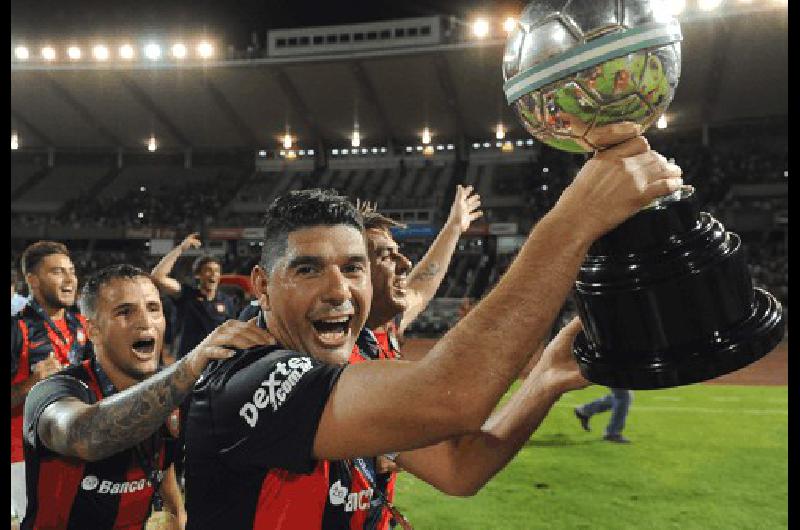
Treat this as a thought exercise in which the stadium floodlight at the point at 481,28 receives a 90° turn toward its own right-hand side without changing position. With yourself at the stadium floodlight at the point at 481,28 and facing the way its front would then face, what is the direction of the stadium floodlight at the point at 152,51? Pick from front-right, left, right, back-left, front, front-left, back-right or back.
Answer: front

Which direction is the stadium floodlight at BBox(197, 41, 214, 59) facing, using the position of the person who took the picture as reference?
facing the viewer

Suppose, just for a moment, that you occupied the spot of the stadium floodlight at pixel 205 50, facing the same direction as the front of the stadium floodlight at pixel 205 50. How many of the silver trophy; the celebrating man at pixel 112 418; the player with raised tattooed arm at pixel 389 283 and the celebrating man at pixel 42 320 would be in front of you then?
4

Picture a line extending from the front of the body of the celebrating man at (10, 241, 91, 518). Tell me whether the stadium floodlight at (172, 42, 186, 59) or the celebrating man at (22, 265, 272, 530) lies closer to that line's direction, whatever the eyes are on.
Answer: the celebrating man

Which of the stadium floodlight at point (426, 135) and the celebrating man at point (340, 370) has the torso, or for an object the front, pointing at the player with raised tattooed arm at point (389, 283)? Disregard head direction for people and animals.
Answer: the stadium floodlight

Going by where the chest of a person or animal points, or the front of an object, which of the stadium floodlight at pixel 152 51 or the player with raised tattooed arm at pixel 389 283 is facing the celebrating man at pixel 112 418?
the stadium floodlight

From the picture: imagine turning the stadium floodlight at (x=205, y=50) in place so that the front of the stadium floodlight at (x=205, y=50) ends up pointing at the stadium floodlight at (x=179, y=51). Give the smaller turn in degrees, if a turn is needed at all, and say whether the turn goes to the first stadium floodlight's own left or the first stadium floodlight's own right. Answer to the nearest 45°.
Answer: approximately 90° to the first stadium floodlight's own right

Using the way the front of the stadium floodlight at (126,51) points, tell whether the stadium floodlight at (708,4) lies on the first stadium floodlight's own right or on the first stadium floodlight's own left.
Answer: on the first stadium floodlight's own left

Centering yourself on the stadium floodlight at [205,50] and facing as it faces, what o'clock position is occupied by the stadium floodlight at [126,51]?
the stadium floodlight at [126,51] is roughly at 4 o'clock from the stadium floodlight at [205,50].

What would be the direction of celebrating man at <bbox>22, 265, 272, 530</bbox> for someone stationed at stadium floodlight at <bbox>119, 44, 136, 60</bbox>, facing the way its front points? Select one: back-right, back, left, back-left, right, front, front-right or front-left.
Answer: front

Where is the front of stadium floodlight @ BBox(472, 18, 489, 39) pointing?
toward the camera

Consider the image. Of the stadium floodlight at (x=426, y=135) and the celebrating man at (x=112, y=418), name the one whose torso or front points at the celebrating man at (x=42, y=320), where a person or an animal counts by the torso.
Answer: the stadium floodlight

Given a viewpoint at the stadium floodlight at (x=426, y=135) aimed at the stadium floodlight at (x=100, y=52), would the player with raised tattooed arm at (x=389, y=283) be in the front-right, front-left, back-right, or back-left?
front-left

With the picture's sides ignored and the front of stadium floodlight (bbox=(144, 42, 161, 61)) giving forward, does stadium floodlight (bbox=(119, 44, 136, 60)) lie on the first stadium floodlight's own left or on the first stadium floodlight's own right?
on the first stadium floodlight's own right

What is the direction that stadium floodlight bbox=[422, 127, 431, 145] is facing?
toward the camera
